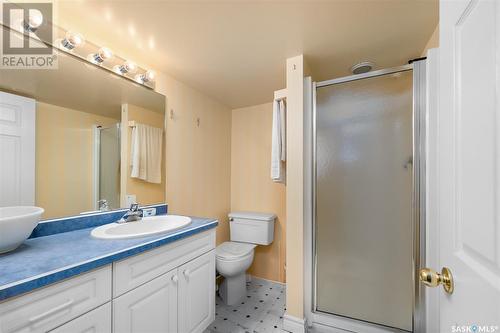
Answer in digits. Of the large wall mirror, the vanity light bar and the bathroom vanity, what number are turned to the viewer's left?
0

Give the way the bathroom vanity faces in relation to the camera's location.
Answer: facing the viewer and to the right of the viewer

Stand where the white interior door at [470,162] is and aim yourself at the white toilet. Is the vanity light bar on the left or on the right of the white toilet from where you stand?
left

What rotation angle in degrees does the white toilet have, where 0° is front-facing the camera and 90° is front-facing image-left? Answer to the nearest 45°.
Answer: approximately 45°

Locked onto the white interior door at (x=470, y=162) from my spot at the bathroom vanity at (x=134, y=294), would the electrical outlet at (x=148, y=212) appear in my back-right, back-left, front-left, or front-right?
back-left

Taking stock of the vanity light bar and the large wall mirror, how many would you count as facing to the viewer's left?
0

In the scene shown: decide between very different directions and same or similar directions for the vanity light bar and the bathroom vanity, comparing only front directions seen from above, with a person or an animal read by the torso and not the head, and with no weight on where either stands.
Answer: same or similar directions

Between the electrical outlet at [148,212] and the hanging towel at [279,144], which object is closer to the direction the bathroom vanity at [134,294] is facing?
the hanging towel

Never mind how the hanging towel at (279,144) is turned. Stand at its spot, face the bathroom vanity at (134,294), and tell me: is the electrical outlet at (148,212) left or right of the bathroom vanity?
right

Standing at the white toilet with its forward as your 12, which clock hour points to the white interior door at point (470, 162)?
The white interior door is roughly at 10 o'clock from the white toilet.

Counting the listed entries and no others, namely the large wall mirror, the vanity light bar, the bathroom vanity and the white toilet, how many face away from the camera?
0

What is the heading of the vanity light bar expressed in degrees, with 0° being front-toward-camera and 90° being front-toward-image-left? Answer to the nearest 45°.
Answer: approximately 315°
